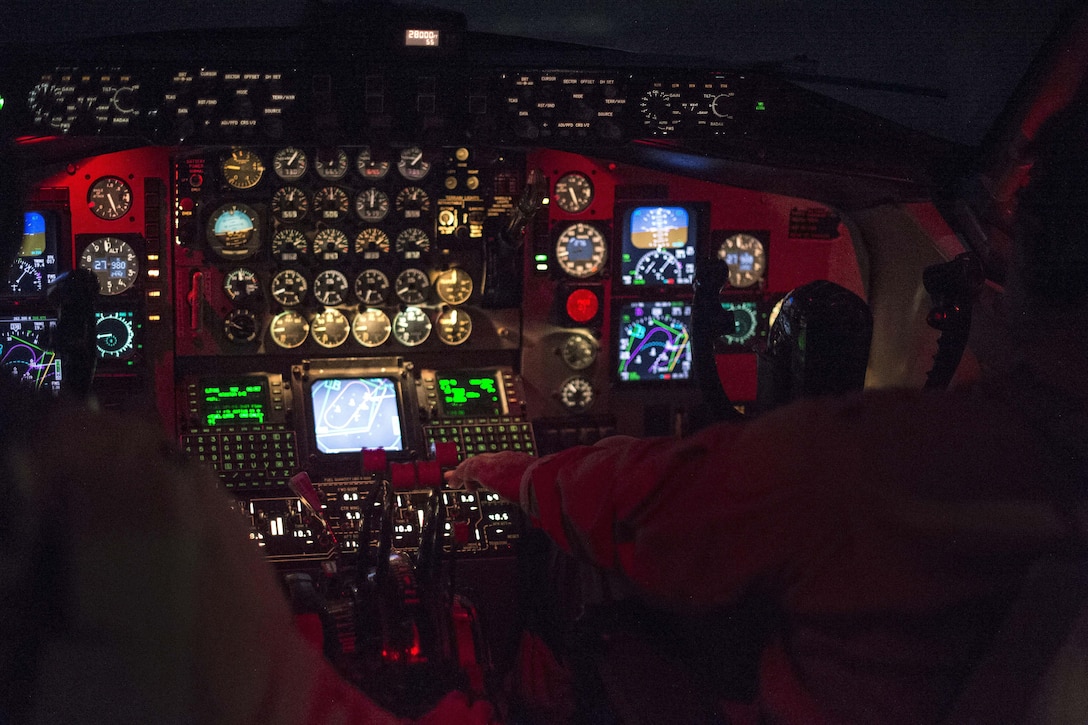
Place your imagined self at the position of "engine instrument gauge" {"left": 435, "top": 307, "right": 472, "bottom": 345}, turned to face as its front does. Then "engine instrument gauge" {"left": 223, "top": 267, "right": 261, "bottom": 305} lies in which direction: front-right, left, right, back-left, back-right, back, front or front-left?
right

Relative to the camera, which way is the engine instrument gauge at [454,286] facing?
toward the camera

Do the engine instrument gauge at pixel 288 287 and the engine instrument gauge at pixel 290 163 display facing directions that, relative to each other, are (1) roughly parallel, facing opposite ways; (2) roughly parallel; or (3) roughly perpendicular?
roughly parallel

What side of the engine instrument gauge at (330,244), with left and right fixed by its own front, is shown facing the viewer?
front

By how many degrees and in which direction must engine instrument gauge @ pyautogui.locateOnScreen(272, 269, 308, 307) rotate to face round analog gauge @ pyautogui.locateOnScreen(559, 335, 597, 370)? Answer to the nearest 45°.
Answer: approximately 90° to its left

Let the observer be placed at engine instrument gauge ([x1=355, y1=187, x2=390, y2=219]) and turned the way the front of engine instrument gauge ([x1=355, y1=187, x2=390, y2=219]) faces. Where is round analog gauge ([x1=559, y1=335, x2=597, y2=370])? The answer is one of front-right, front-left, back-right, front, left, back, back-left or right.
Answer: left

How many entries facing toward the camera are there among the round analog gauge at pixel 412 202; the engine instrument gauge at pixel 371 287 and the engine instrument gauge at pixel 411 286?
3

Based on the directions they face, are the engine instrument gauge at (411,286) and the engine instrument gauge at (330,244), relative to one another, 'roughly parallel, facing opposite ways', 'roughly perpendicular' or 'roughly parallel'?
roughly parallel

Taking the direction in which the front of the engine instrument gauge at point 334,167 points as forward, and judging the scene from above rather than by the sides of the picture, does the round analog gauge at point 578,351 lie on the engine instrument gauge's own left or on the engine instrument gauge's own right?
on the engine instrument gauge's own left
